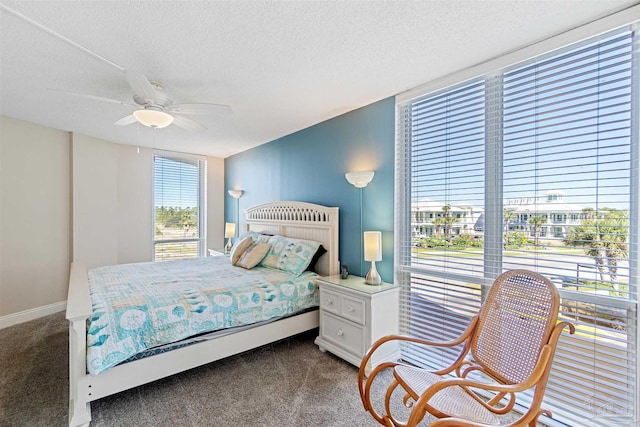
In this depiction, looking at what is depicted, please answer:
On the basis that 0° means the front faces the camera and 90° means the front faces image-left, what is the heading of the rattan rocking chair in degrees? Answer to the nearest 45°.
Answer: approximately 45°

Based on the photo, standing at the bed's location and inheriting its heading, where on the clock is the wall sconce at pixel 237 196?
The wall sconce is roughly at 5 o'clock from the bed.

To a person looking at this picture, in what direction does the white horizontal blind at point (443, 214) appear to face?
facing the viewer and to the left of the viewer

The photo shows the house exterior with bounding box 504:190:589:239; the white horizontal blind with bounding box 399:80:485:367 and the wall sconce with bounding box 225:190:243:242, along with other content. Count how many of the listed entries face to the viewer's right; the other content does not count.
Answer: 0

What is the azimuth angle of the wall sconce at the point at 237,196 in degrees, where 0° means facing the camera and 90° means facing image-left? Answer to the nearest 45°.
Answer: approximately 45°

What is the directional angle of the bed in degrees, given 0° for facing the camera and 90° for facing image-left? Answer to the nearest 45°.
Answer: approximately 45°

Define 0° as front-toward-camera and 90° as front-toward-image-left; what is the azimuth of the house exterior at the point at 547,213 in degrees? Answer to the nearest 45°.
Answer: approximately 0°

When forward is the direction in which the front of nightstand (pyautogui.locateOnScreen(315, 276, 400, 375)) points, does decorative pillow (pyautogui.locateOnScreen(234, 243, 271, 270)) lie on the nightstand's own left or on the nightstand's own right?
on the nightstand's own right

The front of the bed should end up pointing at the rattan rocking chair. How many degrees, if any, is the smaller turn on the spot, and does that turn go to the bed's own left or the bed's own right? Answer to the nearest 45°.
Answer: approximately 90° to the bed's own left

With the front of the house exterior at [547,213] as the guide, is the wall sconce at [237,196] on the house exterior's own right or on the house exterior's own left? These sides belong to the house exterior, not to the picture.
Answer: on the house exterior's own right
